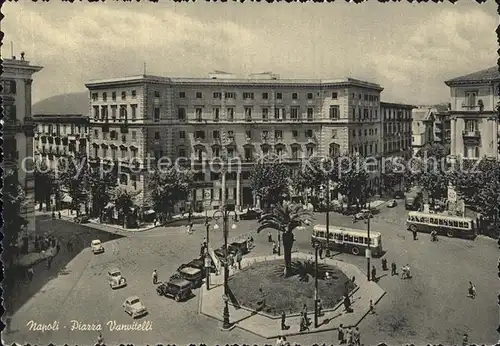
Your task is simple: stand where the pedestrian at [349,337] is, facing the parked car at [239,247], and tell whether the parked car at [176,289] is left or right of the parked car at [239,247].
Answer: left

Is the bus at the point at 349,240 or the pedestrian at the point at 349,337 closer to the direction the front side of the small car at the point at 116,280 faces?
the pedestrian

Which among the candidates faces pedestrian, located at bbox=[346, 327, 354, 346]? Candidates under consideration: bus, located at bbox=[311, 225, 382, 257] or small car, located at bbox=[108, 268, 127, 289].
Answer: the small car

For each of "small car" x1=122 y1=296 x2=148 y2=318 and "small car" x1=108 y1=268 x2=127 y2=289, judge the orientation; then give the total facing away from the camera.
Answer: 0

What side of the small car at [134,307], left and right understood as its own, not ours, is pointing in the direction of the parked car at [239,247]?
left

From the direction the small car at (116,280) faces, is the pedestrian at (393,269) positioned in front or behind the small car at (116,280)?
in front

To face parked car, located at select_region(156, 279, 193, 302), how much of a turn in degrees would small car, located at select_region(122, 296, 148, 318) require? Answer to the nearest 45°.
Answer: approximately 90° to its left

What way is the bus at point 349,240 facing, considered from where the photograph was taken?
facing away from the viewer and to the left of the viewer

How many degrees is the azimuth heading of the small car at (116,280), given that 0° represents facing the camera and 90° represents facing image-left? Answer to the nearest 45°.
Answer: approximately 315°

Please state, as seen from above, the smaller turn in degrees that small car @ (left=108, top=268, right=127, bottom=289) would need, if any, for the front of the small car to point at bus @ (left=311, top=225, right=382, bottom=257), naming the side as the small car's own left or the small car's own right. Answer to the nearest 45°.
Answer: approximately 45° to the small car's own left

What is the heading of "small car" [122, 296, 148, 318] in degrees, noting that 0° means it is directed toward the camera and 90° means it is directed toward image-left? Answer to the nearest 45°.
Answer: approximately 315°
